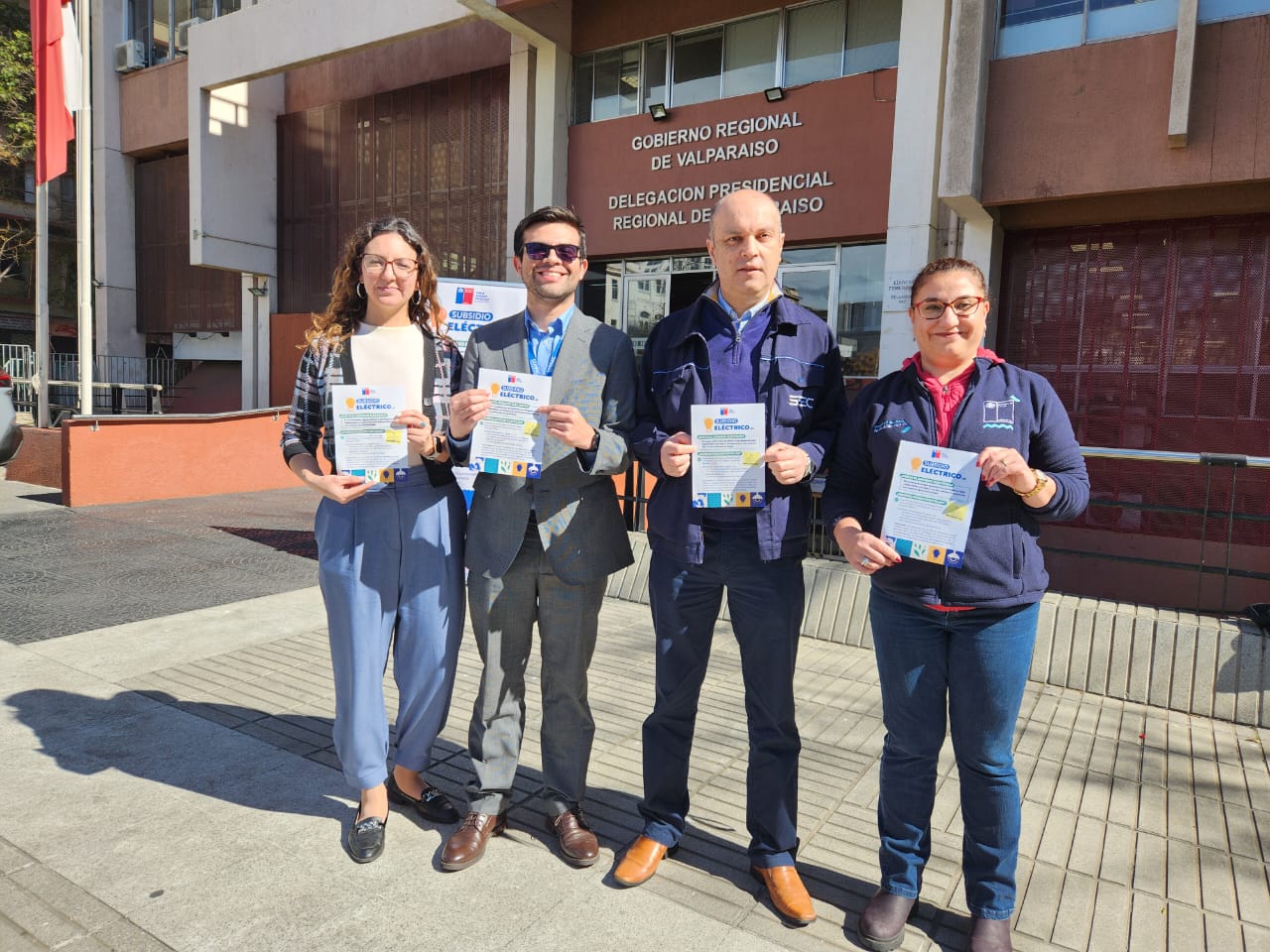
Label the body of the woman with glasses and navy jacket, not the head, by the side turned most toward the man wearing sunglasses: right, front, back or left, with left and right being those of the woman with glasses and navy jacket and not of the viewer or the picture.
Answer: right

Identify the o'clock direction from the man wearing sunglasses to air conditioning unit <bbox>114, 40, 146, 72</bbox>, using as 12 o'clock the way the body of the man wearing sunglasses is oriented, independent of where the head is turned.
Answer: The air conditioning unit is roughly at 5 o'clock from the man wearing sunglasses.

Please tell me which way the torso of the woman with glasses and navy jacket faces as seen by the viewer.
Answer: toward the camera

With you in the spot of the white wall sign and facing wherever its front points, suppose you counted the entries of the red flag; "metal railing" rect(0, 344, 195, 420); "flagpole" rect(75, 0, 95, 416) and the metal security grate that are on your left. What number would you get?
1

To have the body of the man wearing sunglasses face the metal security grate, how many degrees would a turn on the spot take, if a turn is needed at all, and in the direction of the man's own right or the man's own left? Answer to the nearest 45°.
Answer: approximately 135° to the man's own left

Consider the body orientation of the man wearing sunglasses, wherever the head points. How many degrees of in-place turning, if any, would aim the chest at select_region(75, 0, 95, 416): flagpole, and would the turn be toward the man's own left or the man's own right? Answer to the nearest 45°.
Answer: approximately 135° to the man's own right

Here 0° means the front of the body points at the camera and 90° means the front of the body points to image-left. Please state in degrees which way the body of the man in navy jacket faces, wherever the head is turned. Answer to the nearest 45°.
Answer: approximately 0°

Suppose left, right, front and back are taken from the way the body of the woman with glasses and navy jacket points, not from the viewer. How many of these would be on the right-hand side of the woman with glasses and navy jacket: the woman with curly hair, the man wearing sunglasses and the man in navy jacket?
3

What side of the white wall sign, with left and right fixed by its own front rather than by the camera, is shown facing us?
front

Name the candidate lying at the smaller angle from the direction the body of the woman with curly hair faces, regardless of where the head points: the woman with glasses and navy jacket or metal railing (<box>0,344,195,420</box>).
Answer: the woman with glasses and navy jacket

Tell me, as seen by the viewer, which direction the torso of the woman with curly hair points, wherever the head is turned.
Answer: toward the camera

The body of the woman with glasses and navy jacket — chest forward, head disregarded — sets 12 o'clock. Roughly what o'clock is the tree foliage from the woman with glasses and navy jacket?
The tree foliage is roughly at 4 o'clock from the woman with glasses and navy jacket.

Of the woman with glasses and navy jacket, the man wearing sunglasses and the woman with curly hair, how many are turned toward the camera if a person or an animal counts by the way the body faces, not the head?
3
